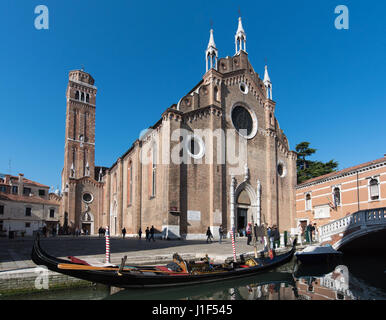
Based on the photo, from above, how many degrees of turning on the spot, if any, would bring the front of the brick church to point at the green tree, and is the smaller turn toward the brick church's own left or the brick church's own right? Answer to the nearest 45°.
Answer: approximately 90° to the brick church's own left

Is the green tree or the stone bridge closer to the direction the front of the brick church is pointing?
the stone bridge

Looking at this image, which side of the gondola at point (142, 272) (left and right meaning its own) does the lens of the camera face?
right

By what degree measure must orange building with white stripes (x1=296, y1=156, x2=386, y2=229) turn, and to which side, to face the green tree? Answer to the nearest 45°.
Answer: approximately 135° to its right

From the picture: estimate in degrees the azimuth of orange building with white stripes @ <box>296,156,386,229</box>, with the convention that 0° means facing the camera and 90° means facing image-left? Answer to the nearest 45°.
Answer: approximately 45°

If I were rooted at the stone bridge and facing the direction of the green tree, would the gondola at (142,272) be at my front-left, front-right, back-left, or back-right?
back-left
